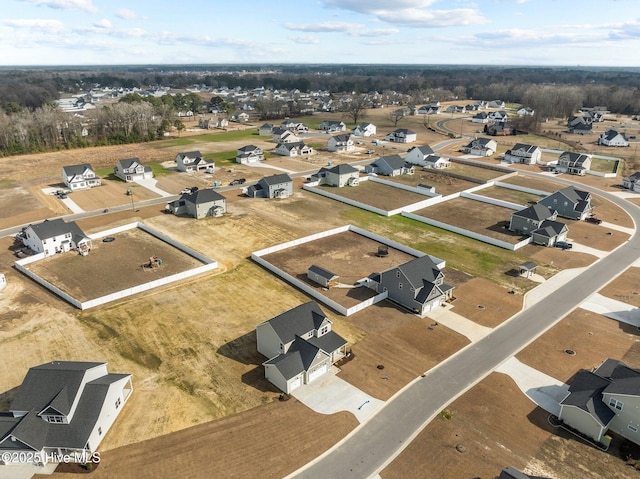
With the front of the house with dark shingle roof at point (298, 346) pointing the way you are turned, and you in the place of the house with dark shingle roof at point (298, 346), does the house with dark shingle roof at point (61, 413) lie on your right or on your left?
on your right

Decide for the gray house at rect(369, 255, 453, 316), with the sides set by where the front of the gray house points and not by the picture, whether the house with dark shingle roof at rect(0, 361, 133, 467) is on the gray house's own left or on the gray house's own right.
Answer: on the gray house's own right

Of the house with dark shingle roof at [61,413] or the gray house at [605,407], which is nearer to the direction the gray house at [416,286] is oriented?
the gray house

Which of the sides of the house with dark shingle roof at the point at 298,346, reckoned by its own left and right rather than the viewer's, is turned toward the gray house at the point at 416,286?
left

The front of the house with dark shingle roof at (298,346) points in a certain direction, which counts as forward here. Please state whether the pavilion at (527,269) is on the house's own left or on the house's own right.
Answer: on the house's own left

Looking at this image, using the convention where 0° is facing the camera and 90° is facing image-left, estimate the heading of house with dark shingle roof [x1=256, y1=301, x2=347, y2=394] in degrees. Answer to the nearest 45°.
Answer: approximately 315°

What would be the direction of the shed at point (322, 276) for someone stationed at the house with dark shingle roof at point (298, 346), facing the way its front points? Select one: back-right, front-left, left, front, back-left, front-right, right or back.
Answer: back-left

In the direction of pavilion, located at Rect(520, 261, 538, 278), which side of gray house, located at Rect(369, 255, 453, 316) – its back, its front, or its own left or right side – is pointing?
left

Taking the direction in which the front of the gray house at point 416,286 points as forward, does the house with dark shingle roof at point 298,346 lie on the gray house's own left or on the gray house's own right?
on the gray house's own right

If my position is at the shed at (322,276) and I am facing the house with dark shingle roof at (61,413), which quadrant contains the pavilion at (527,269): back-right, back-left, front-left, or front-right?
back-left
